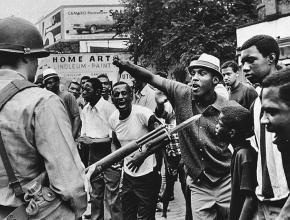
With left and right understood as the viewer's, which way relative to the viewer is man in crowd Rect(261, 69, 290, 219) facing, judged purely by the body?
facing to the left of the viewer

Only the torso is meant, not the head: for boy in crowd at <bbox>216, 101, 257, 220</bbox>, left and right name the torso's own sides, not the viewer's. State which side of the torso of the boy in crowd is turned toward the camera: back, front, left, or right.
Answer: left

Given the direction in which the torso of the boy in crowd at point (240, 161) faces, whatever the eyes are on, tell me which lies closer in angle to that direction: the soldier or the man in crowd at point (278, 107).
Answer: the soldier

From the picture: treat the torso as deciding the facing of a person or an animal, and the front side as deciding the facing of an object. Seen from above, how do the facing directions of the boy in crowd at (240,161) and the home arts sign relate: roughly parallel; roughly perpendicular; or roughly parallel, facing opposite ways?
roughly perpendicular

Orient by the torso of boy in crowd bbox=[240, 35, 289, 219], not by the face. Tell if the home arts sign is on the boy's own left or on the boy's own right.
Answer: on the boy's own right

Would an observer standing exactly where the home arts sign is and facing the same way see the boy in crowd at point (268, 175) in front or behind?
in front

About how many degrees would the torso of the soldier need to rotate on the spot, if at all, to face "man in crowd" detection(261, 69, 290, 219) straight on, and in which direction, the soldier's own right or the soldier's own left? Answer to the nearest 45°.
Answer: approximately 45° to the soldier's own right

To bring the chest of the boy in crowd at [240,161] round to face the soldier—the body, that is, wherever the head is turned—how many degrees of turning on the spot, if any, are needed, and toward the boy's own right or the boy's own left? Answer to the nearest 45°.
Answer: approximately 45° to the boy's own left
